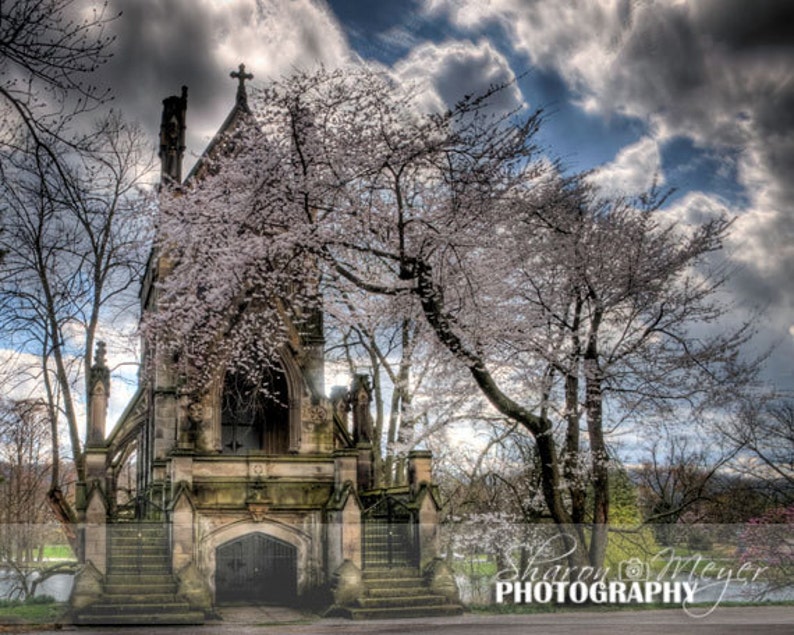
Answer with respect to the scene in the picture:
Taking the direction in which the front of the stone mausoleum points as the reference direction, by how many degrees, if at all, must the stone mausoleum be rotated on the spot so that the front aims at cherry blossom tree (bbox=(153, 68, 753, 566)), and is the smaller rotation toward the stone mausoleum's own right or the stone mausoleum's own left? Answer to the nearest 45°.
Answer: approximately 45° to the stone mausoleum's own left

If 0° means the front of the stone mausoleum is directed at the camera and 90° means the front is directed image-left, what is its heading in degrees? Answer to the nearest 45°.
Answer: approximately 0°
